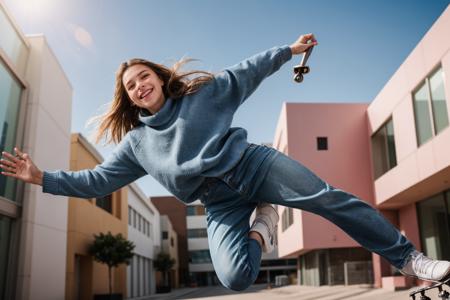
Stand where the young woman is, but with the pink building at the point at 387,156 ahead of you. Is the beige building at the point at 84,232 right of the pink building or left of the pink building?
left

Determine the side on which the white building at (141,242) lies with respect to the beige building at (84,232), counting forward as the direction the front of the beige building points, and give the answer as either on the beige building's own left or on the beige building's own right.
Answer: on the beige building's own left

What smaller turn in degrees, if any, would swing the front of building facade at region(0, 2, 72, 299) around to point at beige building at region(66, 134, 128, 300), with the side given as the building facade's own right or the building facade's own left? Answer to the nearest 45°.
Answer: approximately 135° to the building facade's own left
